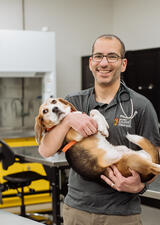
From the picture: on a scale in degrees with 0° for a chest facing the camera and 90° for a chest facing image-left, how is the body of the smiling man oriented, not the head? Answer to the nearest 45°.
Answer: approximately 0°
